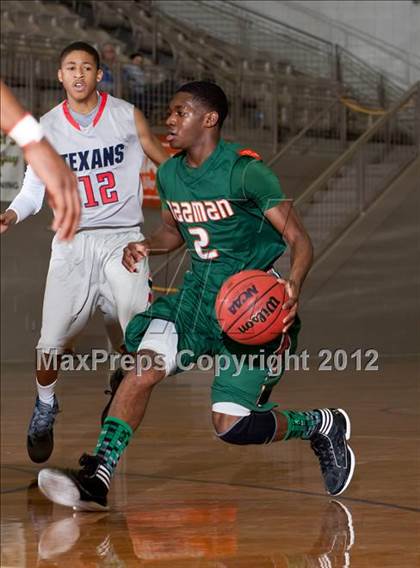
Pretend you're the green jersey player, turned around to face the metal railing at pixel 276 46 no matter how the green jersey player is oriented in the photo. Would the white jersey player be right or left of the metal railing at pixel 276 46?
left

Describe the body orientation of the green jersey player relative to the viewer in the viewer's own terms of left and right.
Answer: facing the viewer and to the left of the viewer

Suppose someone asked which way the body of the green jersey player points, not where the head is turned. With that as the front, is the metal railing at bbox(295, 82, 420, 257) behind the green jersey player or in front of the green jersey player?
behind

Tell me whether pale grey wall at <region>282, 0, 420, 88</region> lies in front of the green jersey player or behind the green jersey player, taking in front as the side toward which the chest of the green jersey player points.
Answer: behind

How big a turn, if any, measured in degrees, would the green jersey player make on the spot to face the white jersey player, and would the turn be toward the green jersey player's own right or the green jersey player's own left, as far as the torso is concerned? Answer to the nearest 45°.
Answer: approximately 90° to the green jersey player's own right

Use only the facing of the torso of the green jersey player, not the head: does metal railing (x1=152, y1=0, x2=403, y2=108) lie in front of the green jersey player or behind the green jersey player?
behind
